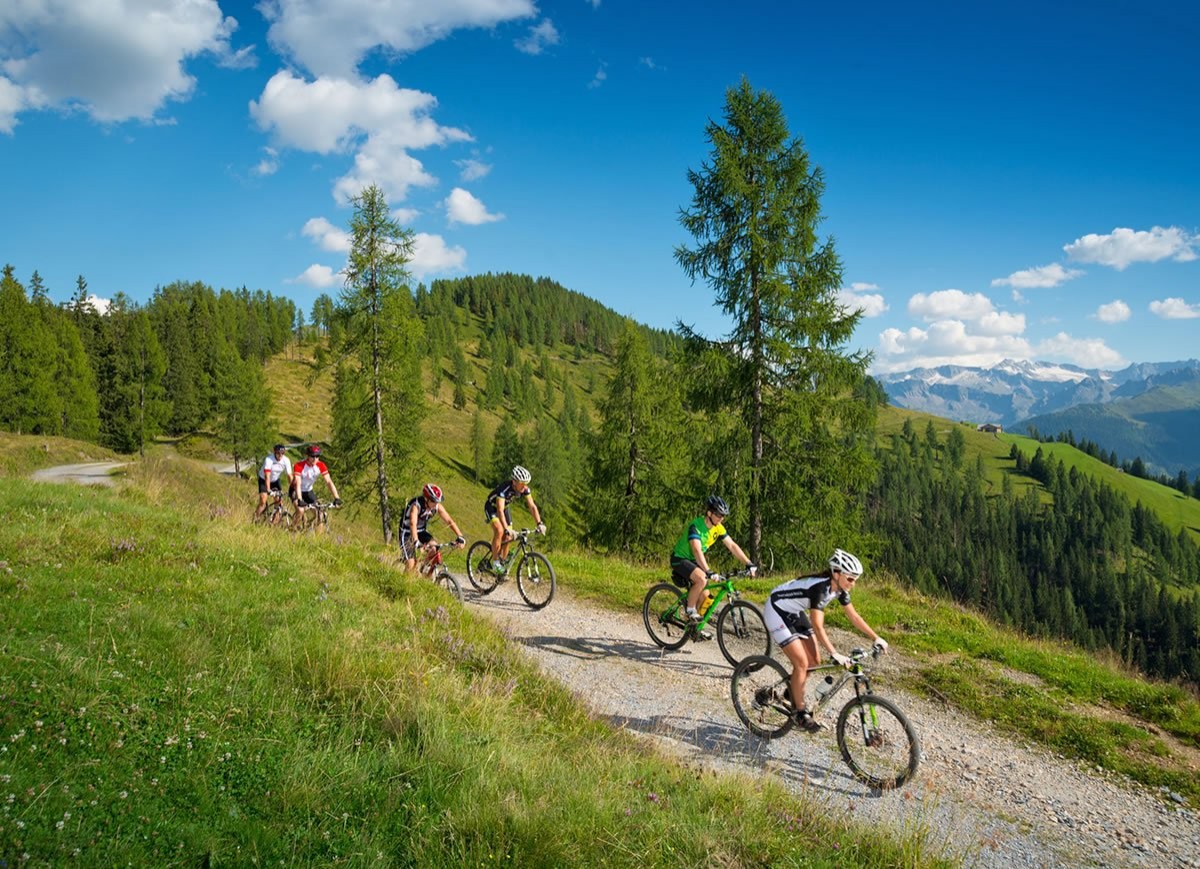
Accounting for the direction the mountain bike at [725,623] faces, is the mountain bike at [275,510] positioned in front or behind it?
behind

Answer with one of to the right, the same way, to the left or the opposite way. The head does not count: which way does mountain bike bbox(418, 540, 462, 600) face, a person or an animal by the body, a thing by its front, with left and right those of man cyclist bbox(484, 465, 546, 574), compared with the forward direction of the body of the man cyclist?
the same way

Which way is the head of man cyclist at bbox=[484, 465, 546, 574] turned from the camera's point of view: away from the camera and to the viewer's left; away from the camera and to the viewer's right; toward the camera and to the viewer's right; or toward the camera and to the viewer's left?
toward the camera and to the viewer's right

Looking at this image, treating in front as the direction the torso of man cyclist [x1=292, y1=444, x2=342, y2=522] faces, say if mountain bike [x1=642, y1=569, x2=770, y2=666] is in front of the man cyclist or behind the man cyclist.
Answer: in front

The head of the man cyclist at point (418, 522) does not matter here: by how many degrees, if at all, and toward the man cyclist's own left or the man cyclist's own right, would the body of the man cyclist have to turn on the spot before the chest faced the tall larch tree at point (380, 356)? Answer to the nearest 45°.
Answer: approximately 135° to the man cyclist's own left

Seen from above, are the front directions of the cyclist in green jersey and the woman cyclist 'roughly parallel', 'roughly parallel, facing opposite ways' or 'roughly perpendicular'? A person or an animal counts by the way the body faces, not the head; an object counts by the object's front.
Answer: roughly parallel

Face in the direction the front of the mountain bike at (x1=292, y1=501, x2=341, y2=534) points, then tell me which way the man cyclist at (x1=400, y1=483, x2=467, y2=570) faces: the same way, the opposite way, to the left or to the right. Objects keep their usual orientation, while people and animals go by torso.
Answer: the same way

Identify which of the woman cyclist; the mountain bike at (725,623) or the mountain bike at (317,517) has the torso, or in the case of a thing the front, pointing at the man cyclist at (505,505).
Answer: the mountain bike at (317,517)

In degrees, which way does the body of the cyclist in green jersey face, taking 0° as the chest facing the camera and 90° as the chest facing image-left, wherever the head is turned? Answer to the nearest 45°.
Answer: approximately 315°

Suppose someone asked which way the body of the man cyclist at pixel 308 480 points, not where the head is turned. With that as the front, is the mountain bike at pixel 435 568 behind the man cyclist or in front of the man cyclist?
in front

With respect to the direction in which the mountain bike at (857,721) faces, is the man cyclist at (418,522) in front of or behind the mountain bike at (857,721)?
behind

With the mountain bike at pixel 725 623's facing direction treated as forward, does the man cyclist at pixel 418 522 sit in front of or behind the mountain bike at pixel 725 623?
behind

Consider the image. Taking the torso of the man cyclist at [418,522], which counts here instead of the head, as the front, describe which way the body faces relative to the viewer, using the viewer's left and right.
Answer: facing the viewer and to the right of the viewer

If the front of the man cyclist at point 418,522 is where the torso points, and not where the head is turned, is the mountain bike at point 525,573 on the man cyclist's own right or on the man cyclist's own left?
on the man cyclist's own left

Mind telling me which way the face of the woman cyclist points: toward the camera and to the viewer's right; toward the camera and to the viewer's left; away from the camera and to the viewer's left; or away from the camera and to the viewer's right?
toward the camera and to the viewer's right

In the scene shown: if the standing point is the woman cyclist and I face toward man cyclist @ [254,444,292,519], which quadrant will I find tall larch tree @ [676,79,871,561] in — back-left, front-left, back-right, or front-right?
front-right
